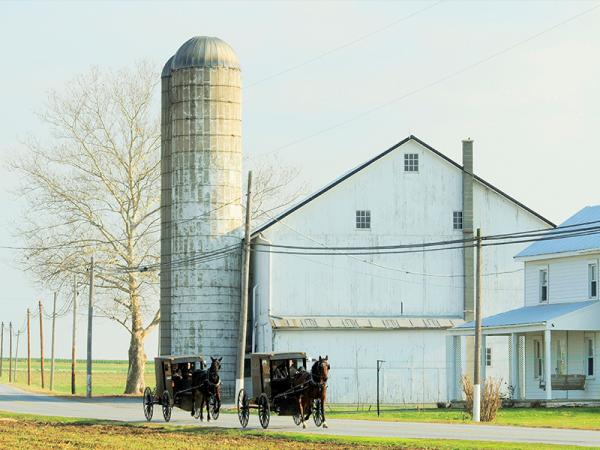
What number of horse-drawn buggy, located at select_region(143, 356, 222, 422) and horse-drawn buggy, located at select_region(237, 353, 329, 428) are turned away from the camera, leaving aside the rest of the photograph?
0

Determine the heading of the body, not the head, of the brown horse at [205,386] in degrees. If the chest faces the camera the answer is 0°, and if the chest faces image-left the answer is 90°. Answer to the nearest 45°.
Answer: approximately 315°

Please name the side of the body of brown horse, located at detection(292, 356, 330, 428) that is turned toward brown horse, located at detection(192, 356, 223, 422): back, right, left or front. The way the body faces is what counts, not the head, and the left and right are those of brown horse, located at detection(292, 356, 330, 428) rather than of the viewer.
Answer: back

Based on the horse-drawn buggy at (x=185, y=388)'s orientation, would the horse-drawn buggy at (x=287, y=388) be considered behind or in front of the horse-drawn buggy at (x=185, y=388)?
in front

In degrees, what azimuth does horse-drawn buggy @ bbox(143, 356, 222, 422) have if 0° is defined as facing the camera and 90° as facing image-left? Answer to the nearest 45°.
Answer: approximately 315°

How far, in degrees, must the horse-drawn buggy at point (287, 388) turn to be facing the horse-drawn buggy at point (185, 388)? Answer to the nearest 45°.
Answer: approximately 180°

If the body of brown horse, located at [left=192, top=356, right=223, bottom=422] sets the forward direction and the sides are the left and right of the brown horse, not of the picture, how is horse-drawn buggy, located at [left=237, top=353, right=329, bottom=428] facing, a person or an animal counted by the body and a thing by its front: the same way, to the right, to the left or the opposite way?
the same way

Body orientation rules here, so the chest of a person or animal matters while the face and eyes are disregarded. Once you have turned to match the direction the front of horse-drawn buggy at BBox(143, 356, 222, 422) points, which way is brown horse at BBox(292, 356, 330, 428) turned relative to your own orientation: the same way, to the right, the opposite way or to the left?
the same way

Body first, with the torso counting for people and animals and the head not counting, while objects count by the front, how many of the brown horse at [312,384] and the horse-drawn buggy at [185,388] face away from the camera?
0

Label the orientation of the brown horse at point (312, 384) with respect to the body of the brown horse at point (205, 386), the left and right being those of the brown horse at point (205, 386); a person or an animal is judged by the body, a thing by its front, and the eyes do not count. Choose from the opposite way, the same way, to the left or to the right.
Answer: the same way

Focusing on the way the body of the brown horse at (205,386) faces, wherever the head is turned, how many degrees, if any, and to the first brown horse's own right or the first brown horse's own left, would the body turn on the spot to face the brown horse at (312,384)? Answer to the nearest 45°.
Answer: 0° — it already faces it

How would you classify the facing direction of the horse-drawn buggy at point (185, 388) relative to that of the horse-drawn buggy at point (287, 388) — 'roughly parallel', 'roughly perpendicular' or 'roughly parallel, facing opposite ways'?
roughly parallel

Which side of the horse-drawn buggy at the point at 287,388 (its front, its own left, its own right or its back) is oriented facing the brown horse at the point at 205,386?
back
